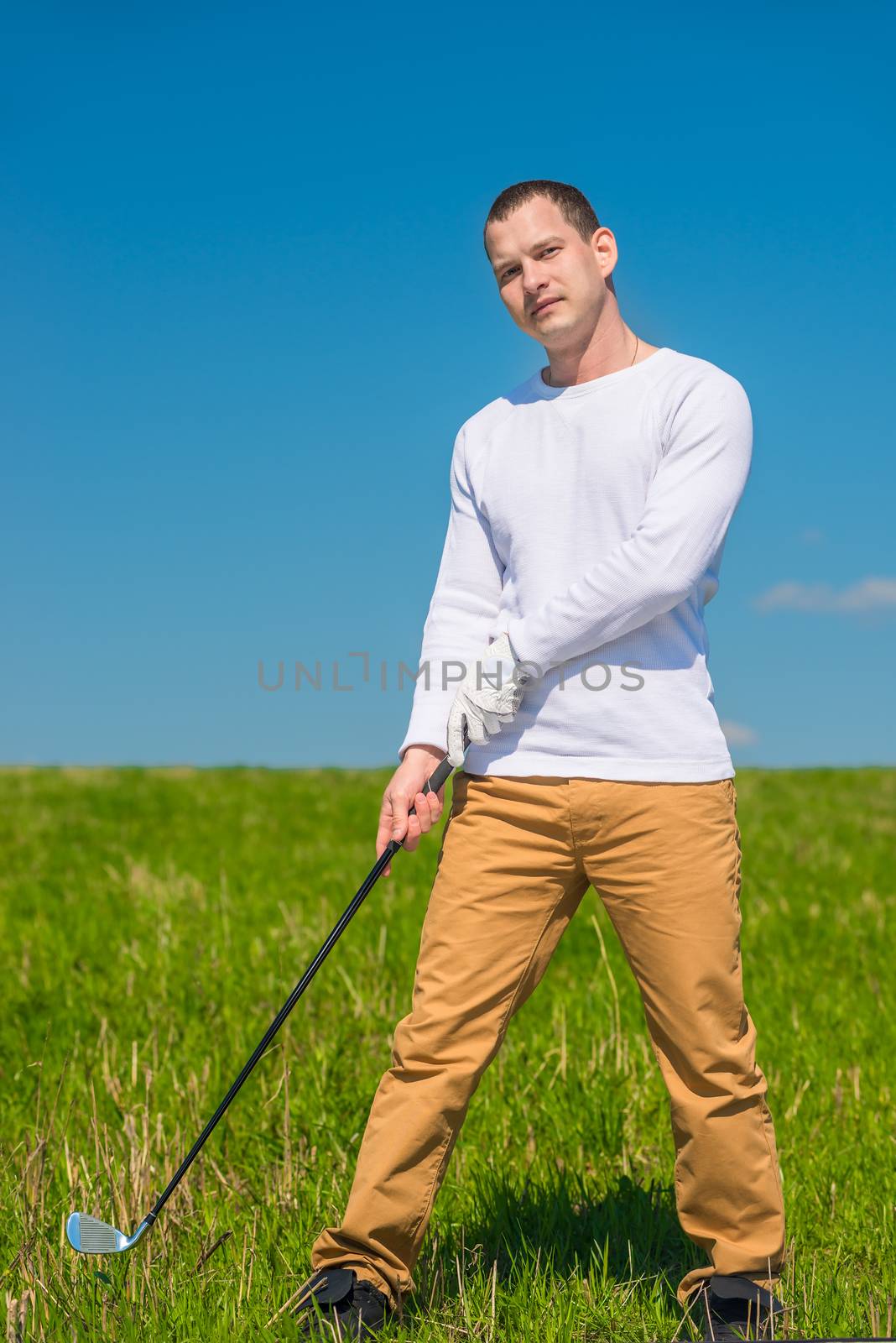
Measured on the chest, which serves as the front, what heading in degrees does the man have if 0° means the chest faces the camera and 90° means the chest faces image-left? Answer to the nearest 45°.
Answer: approximately 0°
